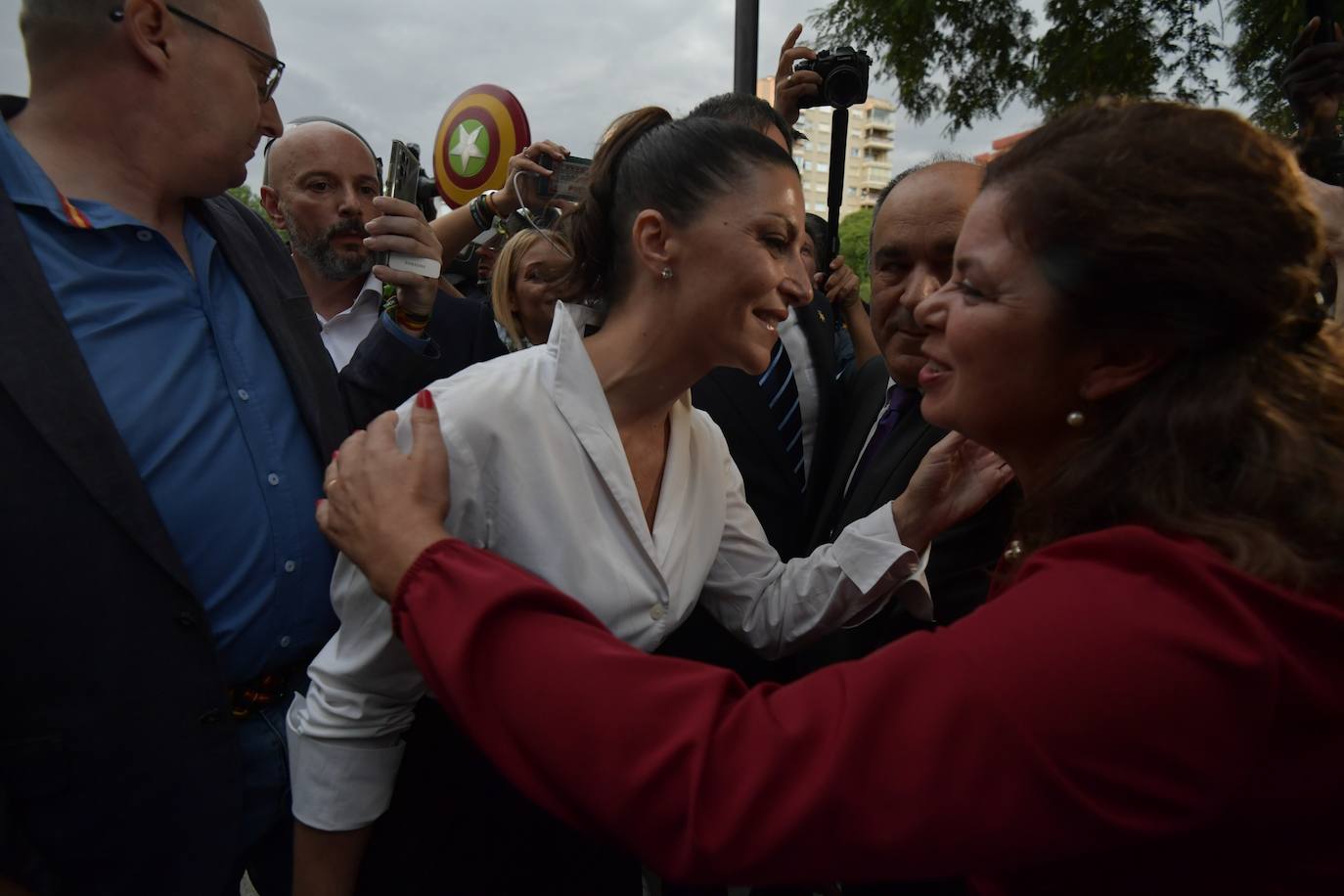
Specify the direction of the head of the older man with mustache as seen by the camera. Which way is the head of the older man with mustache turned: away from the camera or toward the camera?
toward the camera

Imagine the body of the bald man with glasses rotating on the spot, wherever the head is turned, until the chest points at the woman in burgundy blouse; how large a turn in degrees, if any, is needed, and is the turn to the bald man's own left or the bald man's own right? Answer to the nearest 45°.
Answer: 0° — they already face them

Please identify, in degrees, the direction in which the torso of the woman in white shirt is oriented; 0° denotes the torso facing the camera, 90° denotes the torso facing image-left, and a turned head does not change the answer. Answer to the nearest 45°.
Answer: approximately 315°

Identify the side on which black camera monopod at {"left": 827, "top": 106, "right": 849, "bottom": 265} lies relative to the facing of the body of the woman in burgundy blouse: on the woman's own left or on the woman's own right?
on the woman's own right

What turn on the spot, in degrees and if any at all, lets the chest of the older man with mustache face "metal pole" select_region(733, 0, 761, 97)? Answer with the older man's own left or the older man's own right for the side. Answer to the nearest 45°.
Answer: approximately 135° to the older man's own right

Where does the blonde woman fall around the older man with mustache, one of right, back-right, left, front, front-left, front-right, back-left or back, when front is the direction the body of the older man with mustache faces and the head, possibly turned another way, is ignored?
right

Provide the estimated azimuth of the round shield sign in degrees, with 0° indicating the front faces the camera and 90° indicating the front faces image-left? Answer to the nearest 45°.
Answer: approximately 45°

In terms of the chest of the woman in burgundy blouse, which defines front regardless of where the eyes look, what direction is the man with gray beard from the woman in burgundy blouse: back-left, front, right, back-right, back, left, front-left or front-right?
front-right

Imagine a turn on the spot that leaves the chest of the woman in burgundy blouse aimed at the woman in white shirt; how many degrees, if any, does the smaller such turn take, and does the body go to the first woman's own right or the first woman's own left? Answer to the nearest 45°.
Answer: approximately 45° to the first woman's own right

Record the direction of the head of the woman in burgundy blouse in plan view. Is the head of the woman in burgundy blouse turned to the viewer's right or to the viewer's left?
to the viewer's left

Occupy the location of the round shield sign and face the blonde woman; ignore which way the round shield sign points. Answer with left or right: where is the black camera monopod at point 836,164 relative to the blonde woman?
left

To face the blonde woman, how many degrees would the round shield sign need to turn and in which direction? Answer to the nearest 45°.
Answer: approximately 45° to its left

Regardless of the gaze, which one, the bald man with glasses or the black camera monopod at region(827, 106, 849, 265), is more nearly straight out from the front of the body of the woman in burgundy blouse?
the bald man with glasses

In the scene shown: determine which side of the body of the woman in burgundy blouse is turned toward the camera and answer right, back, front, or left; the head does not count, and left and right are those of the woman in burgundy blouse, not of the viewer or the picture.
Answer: left

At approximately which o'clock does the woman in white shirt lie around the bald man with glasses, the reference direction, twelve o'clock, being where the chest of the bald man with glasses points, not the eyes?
The woman in white shirt is roughly at 11 o'clock from the bald man with glasses.

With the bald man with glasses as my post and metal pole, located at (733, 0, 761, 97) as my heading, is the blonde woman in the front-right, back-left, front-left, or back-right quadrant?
front-left

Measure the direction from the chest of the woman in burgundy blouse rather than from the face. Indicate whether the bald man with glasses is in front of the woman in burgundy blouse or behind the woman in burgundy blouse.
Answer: in front

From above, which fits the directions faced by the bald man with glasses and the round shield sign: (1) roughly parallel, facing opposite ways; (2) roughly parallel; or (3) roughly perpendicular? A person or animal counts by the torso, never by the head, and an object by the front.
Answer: roughly perpendicular
